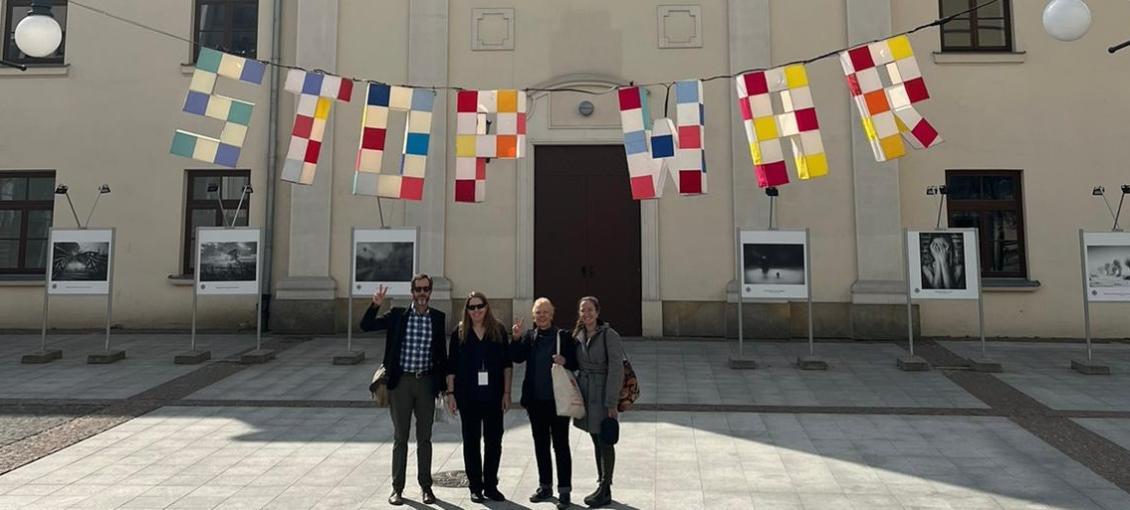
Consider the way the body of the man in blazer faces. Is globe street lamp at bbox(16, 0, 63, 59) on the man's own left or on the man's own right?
on the man's own right

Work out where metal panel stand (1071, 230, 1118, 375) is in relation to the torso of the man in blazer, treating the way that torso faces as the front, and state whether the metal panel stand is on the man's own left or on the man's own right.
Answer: on the man's own left

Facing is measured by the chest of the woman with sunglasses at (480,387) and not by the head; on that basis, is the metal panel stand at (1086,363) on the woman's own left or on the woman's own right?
on the woman's own left

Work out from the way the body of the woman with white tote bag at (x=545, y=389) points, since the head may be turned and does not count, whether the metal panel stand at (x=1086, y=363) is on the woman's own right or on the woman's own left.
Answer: on the woman's own left

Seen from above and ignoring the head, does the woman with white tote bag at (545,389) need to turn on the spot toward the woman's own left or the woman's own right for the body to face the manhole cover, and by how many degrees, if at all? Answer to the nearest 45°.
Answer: approximately 135° to the woman's own right

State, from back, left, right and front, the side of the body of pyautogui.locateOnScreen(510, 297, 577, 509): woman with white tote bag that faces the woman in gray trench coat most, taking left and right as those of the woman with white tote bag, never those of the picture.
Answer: left

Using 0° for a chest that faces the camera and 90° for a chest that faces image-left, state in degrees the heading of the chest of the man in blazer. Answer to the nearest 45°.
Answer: approximately 0°

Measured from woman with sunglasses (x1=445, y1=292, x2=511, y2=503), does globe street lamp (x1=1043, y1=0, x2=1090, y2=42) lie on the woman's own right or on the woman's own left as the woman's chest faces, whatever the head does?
on the woman's own left

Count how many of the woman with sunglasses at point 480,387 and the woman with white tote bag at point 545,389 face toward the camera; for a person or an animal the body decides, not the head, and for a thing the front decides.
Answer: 2
